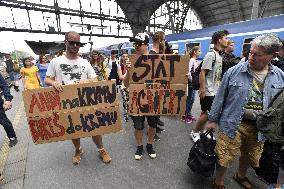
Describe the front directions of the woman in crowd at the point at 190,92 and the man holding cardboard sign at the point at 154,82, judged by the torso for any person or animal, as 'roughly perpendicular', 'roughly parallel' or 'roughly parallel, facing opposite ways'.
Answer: roughly perpendicular

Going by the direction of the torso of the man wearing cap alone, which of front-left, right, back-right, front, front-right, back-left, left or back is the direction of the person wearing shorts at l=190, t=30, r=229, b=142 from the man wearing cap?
left

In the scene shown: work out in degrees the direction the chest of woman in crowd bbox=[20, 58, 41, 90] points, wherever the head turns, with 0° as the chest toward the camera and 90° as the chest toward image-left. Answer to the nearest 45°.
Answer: approximately 0°

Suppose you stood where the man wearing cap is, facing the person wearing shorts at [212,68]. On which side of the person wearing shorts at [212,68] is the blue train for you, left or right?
left

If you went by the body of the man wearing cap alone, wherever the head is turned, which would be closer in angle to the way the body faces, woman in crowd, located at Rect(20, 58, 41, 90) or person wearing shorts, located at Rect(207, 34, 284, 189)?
the person wearing shorts
